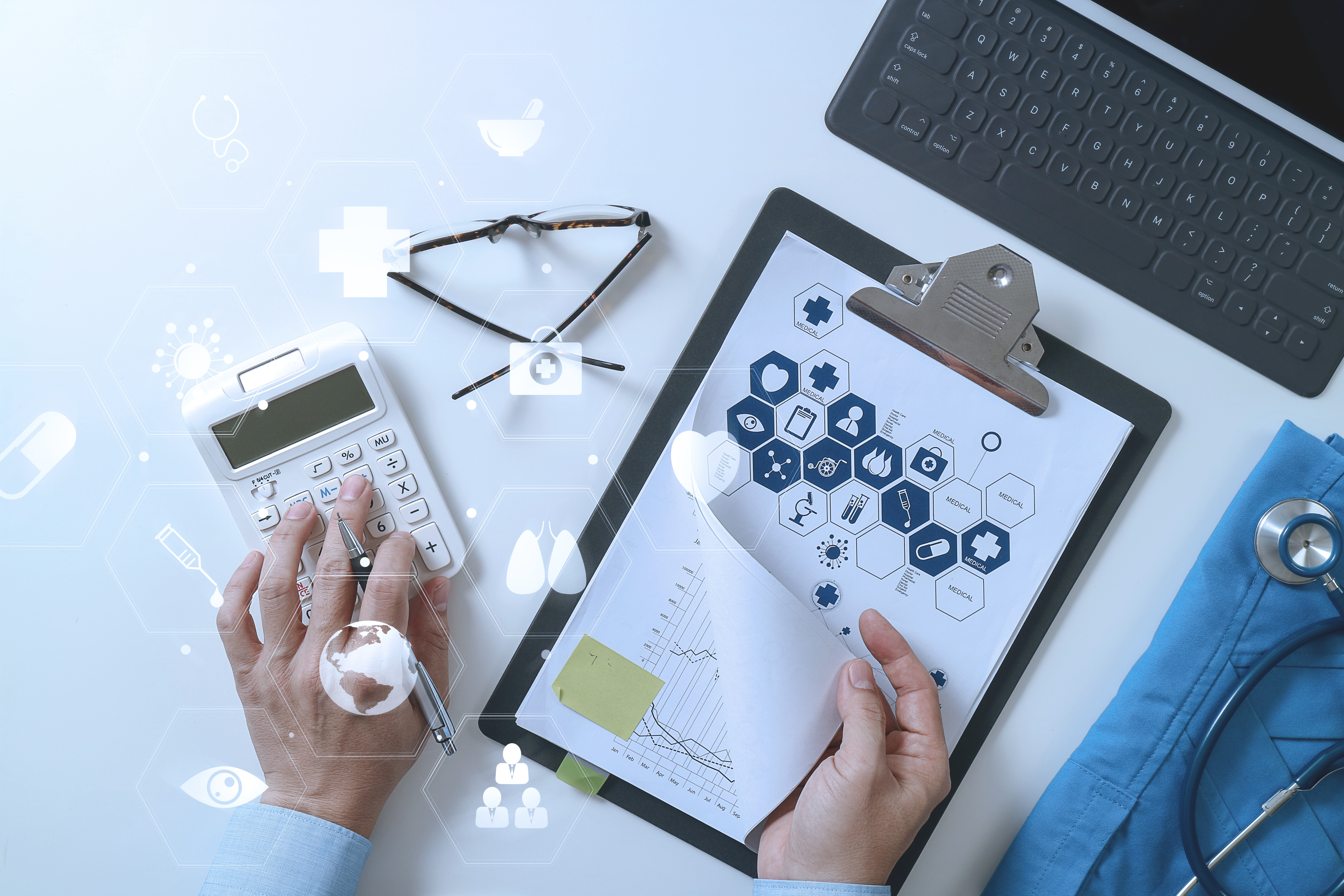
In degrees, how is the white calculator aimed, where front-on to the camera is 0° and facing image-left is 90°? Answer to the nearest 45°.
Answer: approximately 0°

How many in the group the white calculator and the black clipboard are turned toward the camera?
2

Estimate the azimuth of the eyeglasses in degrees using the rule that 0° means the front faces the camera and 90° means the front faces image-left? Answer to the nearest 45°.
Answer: approximately 180°

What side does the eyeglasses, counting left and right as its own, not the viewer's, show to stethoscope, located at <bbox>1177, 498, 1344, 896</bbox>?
right
